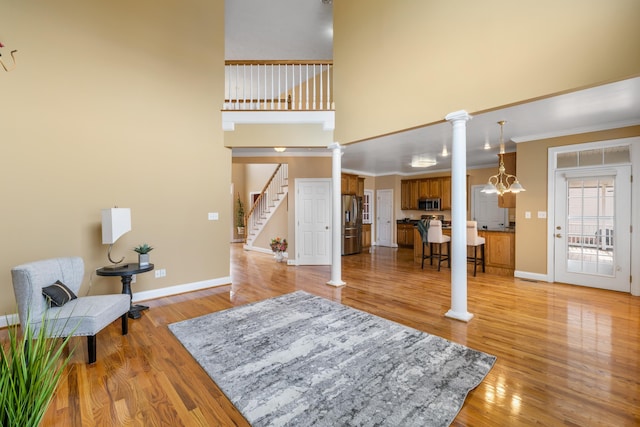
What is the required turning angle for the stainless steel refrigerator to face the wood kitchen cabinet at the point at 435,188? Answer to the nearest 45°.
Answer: approximately 90° to its left

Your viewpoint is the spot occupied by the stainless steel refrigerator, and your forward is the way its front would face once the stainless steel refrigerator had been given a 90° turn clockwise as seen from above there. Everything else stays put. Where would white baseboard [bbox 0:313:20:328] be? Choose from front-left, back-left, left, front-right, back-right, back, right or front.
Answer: front

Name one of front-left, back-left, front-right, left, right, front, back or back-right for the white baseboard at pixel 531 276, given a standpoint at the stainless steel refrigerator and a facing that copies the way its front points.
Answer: front

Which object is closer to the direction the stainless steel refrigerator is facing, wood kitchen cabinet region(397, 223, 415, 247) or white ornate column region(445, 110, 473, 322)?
the white ornate column

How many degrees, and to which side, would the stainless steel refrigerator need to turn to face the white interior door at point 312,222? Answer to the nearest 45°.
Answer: approximately 90° to its right

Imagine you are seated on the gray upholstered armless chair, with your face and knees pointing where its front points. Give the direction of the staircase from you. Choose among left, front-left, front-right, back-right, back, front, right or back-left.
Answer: left

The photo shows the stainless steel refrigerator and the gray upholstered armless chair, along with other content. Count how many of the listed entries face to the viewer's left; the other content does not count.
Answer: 0

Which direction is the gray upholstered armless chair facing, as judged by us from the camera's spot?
facing the viewer and to the right of the viewer

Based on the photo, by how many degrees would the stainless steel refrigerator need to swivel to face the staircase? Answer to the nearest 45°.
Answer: approximately 135° to its right

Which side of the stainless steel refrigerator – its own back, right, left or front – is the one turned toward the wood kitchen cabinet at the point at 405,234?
left

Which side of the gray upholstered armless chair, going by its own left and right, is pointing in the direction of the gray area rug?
front

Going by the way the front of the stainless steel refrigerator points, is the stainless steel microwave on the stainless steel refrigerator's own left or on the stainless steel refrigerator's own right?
on the stainless steel refrigerator's own left

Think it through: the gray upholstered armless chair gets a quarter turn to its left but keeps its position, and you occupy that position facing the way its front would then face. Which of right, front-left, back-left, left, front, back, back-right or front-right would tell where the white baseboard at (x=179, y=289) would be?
front
